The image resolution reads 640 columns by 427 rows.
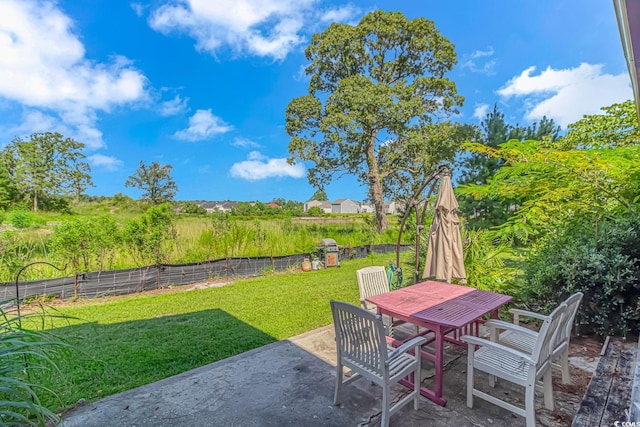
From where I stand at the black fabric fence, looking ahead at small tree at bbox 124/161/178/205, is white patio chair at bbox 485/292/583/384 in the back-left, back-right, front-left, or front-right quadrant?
back-right

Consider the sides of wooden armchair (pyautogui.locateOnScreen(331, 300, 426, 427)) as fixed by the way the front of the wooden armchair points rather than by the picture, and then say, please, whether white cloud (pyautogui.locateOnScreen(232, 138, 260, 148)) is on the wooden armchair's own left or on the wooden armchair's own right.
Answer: on the wooden armchair's own left

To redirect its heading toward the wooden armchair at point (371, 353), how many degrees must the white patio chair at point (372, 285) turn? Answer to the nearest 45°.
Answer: approximately 45° to its right

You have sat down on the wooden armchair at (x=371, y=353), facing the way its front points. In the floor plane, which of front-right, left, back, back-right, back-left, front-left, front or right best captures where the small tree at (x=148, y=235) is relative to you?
left

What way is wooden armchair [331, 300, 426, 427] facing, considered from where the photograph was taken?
facing away from the viewer and to the right of the viewer

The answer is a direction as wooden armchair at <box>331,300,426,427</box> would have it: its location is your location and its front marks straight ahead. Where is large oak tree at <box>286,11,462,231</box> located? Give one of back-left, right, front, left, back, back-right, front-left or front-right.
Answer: front-left

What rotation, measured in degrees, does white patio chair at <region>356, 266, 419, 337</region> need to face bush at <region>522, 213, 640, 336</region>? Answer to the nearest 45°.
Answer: approximately 45° to its left

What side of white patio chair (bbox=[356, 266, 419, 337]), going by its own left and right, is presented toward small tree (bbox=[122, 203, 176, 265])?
back

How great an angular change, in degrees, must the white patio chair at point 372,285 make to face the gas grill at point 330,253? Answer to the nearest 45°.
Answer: approximately 135° to its left

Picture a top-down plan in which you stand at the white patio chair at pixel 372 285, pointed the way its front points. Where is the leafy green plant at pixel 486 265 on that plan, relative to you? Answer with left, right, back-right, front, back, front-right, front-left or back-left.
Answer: left

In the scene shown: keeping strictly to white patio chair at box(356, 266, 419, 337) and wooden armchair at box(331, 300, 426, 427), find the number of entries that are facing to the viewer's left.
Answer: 0

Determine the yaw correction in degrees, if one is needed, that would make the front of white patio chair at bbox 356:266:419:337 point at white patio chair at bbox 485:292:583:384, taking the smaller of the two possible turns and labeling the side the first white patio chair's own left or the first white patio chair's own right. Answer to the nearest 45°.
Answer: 0° — it already faces it

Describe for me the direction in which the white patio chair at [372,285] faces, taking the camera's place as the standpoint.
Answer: facing the viewer and to the right of the viewer
